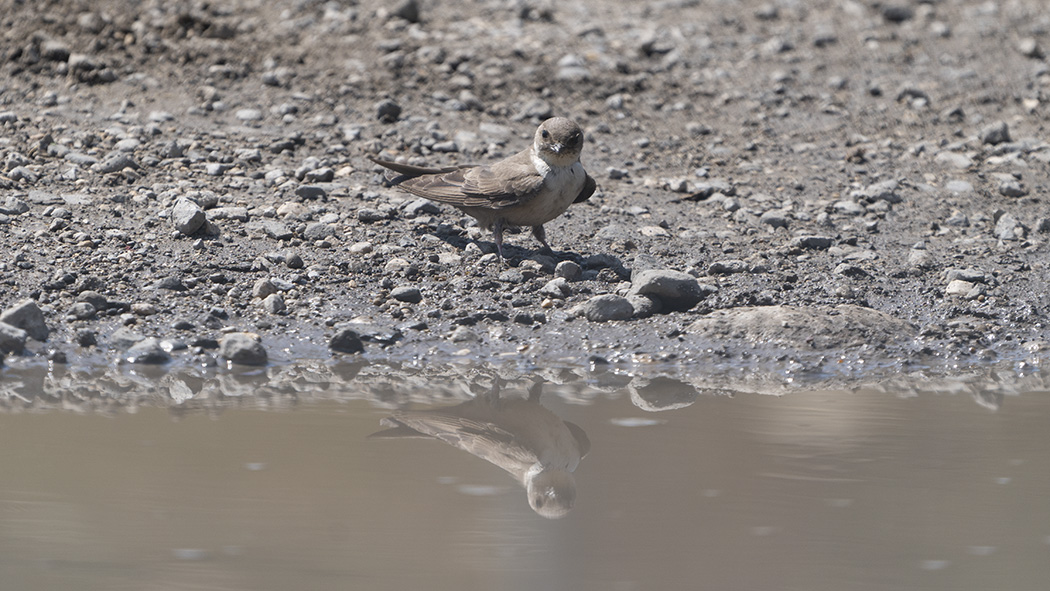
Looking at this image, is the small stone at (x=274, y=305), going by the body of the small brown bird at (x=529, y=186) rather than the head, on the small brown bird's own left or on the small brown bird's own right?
on the small brown bird's own right

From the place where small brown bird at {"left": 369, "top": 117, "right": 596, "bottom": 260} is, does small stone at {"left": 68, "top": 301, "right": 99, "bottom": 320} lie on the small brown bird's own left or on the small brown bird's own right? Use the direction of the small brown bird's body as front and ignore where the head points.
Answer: on the small brown bird's own right

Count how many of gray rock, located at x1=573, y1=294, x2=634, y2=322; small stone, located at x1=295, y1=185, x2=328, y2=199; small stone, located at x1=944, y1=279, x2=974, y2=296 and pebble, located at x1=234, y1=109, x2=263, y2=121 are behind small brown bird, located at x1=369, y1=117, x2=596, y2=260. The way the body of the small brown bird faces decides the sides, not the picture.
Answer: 2

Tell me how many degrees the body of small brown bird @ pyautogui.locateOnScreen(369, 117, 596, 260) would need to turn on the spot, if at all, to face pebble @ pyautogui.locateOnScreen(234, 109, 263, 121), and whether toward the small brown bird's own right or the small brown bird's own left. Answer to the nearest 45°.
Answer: approximately 180°

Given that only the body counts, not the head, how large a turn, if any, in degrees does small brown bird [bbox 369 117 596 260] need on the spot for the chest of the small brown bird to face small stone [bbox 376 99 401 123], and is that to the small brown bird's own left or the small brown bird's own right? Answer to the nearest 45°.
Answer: approximately 135° to the small brown bird's own left

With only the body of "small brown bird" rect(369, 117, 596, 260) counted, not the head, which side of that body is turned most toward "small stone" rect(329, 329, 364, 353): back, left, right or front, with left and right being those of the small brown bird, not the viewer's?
right

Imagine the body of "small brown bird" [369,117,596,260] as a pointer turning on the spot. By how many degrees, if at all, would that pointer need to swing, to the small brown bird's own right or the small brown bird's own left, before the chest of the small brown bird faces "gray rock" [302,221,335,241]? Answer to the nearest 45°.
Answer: approximately 135° to the small brown bird's own right

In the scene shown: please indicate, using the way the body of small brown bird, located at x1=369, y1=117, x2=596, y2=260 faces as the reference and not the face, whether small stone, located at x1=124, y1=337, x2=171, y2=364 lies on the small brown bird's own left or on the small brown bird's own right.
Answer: on the small brown bird's own right

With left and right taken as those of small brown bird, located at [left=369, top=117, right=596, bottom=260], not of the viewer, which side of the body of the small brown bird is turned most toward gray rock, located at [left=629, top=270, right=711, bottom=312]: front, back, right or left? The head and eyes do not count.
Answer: front

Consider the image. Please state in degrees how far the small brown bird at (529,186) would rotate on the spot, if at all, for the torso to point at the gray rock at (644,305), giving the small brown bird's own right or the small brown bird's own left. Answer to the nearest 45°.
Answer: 0° — it already faces it

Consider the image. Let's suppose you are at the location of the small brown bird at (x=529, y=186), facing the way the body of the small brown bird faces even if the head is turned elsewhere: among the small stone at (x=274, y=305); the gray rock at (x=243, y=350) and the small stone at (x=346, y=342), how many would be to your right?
3

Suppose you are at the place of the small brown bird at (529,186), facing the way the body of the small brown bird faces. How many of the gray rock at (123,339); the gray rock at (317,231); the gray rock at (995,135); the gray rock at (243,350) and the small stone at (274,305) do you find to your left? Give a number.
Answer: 1

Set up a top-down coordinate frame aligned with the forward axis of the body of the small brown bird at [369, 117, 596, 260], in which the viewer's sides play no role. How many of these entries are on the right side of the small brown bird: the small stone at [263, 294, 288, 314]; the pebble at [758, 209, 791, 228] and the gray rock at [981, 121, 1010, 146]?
1

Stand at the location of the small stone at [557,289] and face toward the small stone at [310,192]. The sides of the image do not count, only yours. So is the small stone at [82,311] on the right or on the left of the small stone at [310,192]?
left

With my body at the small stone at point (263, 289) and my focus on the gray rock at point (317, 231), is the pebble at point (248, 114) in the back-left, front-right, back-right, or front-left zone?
front-left

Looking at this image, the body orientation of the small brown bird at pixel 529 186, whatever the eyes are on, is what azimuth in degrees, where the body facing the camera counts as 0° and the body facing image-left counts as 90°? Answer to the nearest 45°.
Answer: approximately 315°

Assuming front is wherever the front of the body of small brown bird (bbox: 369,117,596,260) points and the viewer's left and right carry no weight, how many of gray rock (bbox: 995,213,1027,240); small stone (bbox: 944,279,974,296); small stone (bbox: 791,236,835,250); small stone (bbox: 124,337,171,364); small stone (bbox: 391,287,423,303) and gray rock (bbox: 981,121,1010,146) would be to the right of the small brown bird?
2

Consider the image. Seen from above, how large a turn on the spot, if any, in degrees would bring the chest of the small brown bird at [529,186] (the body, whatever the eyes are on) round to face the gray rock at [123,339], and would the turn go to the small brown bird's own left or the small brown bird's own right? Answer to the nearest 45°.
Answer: approximately 90° to the small brown bird's own right
